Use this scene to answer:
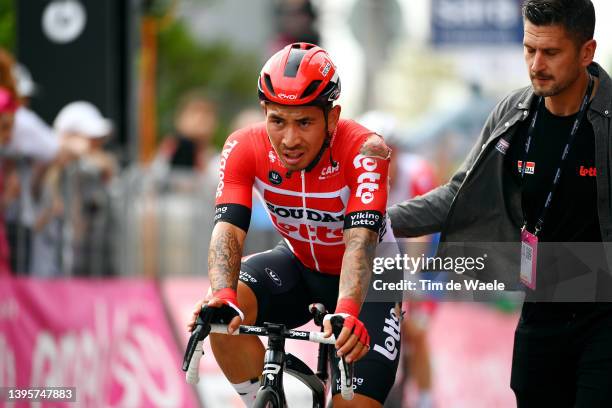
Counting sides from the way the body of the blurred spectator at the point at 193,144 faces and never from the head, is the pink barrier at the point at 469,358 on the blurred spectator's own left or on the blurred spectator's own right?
on the blurred spectator's own left

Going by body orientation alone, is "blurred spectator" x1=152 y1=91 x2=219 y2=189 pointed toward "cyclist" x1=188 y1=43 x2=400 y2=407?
yes

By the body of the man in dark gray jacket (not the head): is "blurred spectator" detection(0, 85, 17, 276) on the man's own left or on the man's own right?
on the man's own right

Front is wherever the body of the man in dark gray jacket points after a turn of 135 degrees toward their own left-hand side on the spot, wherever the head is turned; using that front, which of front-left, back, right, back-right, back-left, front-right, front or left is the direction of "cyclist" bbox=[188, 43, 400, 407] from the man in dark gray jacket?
back

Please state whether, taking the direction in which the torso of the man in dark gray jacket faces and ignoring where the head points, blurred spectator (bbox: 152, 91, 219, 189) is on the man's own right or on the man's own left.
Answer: on the man's own right

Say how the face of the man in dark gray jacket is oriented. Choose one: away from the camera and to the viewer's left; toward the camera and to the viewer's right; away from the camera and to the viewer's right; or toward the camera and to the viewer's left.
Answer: toward the camera and to the viewer's left

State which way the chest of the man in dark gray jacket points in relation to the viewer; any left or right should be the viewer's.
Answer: facing the viewer and to the left of the viewer

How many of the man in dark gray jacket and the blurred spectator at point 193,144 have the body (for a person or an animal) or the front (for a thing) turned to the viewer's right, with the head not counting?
0

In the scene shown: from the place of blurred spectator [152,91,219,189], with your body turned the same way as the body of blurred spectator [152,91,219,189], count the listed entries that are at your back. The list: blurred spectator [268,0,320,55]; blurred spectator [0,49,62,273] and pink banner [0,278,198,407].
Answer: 1

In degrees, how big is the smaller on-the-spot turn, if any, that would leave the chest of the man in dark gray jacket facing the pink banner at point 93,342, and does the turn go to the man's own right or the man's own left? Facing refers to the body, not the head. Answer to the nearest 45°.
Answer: approximately 90° to the man's own right

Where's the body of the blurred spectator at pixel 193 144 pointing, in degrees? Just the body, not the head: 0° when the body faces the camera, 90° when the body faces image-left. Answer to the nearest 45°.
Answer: approximately 0°

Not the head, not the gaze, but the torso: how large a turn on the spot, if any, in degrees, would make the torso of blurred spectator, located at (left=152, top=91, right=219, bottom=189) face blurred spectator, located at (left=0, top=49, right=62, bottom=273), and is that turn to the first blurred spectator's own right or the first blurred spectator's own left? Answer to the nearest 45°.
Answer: approximately 45° to the first blurred spectator's own right

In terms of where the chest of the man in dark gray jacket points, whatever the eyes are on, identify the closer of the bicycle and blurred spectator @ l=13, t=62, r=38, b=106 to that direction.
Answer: the bicycle
